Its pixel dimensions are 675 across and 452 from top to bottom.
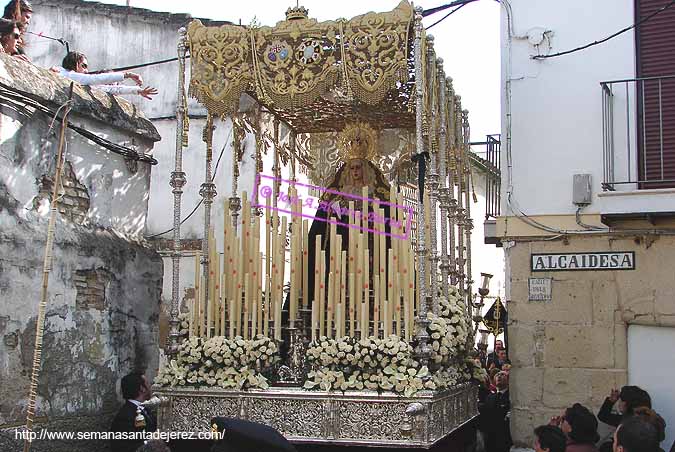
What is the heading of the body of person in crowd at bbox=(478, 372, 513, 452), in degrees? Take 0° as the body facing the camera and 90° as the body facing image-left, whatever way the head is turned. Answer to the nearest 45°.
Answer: approximately 0°

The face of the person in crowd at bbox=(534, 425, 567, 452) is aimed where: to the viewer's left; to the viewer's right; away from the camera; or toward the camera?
away from the camera

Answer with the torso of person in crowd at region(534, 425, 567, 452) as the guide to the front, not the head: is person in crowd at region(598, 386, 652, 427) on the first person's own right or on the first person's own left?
on the first person's own right

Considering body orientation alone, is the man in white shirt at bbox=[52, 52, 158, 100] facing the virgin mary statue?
yes

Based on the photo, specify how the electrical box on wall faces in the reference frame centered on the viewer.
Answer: facing the viewer

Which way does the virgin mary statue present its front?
toward the camera

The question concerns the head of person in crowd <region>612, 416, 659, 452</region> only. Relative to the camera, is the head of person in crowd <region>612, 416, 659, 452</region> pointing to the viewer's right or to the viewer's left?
to the viewer's left

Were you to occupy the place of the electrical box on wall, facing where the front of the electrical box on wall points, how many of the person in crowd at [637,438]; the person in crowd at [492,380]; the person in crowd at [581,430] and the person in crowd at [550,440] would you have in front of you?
3
